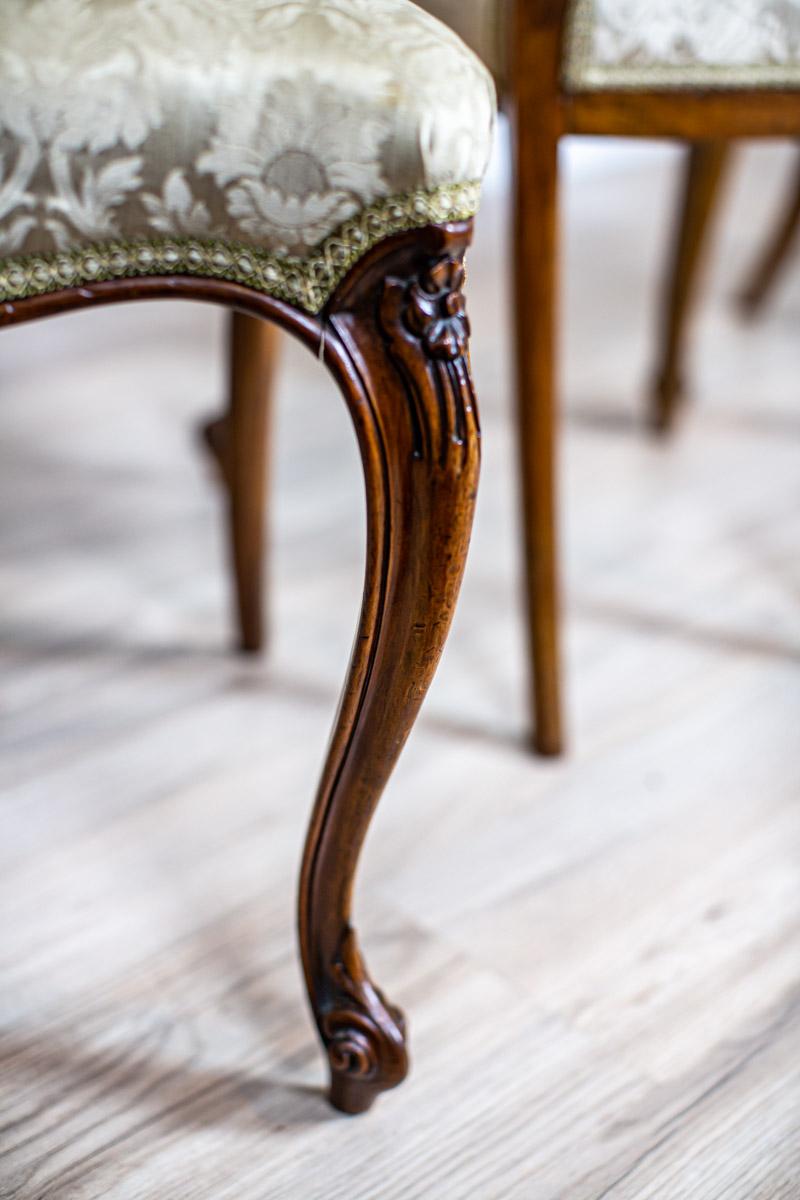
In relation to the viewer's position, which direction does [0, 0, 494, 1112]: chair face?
facing the viewer
